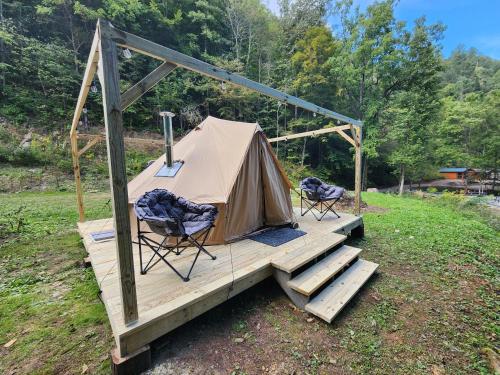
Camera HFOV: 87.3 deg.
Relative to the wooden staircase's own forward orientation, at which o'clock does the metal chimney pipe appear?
The metal chimney pipe is roughly at 5 o'clock from the wooden staircase.

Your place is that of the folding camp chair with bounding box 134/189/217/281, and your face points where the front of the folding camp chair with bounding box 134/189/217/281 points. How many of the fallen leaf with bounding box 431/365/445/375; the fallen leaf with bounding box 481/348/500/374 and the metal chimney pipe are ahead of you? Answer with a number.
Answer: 2

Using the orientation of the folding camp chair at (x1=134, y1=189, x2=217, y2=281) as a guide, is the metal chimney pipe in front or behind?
behind

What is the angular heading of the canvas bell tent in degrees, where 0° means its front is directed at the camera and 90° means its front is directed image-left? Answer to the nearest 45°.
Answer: approximately 315°

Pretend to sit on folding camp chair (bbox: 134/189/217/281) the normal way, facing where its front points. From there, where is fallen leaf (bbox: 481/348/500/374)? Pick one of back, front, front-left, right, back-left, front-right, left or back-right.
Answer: front

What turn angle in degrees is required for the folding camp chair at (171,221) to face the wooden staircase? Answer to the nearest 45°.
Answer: approximately 45° to its left

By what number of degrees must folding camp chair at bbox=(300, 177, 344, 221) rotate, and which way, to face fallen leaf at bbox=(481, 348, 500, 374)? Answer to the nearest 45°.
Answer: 0° — it already faces it

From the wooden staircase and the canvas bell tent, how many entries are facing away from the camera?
0

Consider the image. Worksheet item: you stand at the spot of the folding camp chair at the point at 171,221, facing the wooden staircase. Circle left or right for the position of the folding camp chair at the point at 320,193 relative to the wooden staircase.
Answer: left

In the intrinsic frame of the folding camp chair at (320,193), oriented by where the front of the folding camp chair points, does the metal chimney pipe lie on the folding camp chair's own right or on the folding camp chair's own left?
on the folding camp chair's own right

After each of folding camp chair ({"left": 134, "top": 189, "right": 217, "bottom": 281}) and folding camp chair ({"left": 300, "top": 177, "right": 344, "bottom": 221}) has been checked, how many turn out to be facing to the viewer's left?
0

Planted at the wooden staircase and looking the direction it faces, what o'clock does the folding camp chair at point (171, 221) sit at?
The folding camp chair is roughly at 4 o'clock from the wooden staircase.

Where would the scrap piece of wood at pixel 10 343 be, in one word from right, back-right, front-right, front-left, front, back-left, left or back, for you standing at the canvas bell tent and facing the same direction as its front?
right

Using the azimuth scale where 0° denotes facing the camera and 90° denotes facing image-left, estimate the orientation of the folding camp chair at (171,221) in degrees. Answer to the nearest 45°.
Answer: approximately 315°
